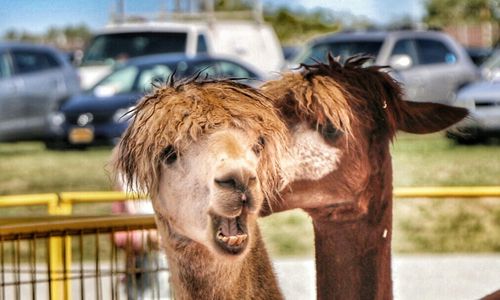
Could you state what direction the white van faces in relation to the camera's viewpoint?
facing the viewer and to the left of the viewer

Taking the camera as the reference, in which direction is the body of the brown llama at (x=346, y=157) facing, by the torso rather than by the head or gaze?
to the viewer's left

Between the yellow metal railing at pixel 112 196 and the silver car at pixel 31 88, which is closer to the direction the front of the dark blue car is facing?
the yellow metal railing

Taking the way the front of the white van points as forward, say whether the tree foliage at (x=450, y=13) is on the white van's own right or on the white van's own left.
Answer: on the white van's own left

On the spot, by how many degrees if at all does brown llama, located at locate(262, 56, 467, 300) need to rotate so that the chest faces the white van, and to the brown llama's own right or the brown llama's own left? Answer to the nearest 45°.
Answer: approximately 90° to the brown llama's own right

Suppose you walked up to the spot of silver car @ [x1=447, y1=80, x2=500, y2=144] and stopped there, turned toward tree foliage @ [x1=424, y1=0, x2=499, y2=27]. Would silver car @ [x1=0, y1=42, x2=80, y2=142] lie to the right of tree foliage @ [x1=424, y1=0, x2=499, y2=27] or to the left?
left

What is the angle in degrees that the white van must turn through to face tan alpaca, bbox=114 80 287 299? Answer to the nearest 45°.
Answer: approximately 45° to its left

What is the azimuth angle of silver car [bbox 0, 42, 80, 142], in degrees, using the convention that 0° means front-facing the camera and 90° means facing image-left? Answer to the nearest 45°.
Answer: approximately 90°
